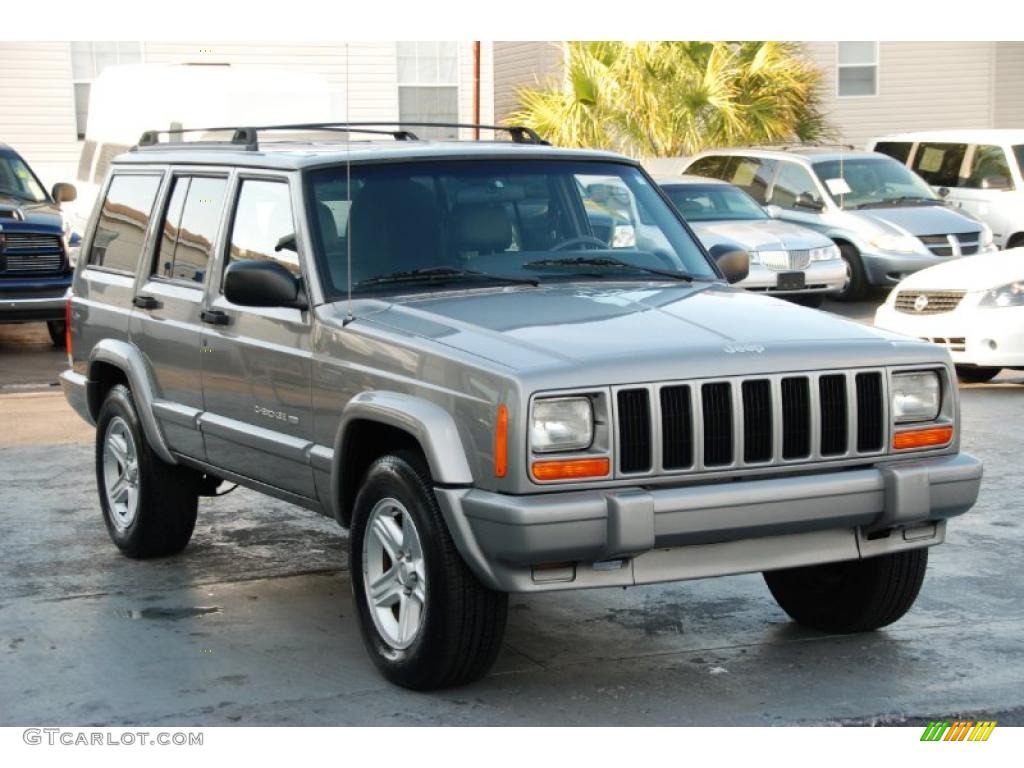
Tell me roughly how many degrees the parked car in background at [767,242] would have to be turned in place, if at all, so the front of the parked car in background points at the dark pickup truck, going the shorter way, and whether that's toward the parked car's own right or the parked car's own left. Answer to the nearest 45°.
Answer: approximately 90° to the parked car's own right

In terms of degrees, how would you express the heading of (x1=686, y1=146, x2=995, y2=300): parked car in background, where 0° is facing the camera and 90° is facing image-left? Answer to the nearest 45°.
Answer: approximately 315°

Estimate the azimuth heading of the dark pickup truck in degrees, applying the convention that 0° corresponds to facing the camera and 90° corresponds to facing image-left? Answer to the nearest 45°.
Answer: approximately 315°

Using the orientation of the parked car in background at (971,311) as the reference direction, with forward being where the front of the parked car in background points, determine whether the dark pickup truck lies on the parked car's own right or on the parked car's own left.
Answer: on the parked car's own right

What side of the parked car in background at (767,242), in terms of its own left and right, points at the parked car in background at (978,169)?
left

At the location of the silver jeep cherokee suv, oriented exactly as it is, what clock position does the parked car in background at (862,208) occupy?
The parked car in background is roughly at 8 o'clock from the silver jeep cherokee suv.
